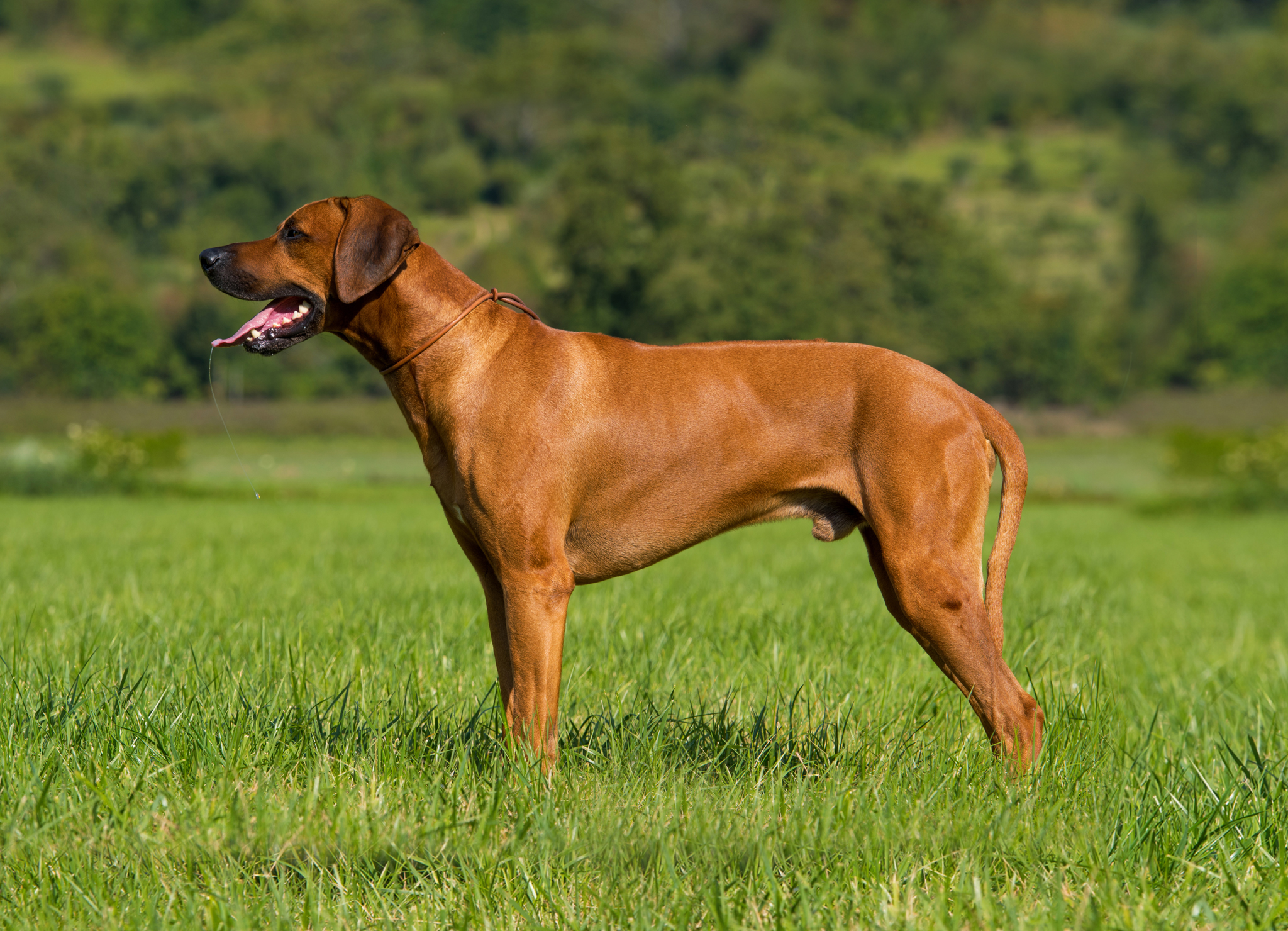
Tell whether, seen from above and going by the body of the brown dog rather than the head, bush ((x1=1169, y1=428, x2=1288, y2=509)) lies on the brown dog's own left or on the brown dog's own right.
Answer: on the brown dog's own right

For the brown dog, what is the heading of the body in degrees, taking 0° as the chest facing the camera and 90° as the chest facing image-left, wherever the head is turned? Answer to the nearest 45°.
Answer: approximately 90°
